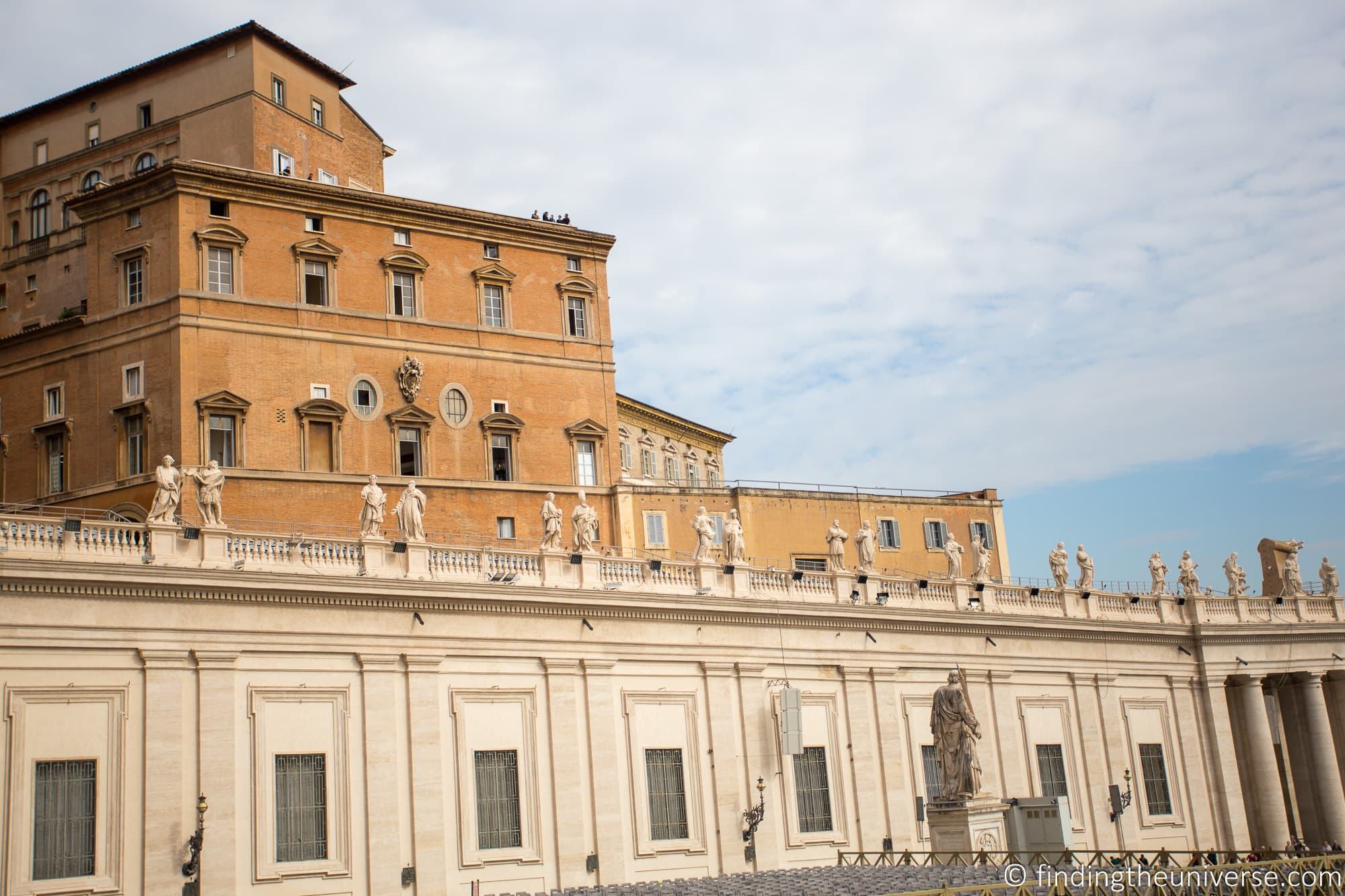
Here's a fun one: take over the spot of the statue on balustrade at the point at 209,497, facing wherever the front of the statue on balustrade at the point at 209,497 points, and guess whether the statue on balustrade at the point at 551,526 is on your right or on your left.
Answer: on your left

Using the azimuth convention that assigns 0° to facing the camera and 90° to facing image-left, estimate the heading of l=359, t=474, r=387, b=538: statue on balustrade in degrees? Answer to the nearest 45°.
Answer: approximately 0°

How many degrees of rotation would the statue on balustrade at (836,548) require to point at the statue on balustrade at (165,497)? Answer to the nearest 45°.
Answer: approximately 90° to its right

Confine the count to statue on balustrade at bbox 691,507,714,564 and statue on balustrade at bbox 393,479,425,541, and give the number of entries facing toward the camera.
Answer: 2

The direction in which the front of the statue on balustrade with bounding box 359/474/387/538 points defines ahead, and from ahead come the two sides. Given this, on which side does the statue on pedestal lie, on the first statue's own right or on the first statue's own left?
on the first statue's own left

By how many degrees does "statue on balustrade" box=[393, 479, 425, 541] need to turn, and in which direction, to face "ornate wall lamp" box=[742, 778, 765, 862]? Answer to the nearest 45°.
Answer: approximately 135° to its left

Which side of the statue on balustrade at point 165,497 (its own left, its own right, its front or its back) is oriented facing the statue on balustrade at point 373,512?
left

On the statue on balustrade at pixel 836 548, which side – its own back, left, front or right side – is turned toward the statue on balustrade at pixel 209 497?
right
